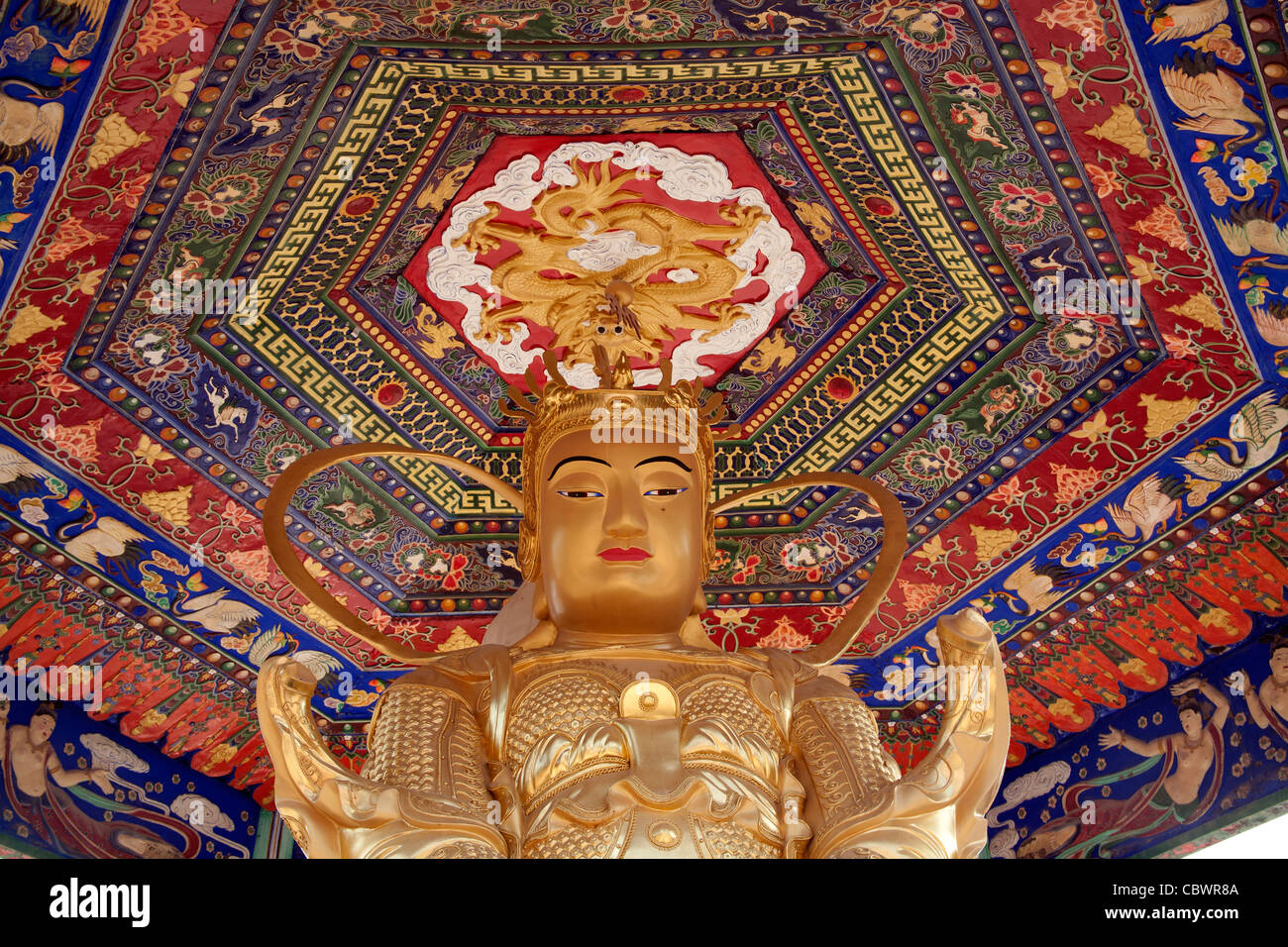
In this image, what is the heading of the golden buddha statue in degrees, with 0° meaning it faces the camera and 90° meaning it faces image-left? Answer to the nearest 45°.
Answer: approximately 0°
